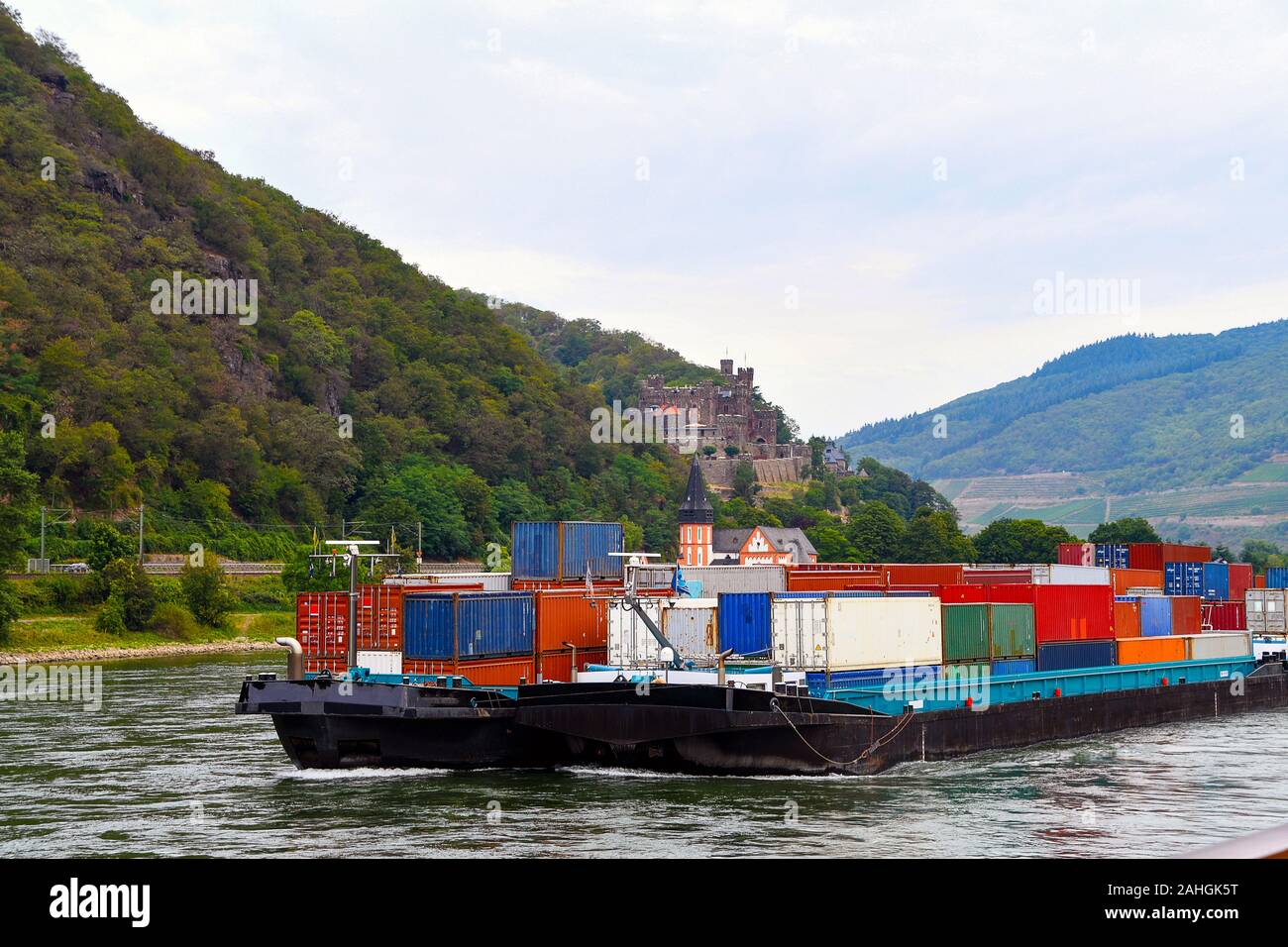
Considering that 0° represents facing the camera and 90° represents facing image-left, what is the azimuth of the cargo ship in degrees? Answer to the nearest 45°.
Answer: approximately 45°

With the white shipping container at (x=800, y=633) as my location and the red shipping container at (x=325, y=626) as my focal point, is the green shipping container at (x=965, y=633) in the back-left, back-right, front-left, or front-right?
back-right
